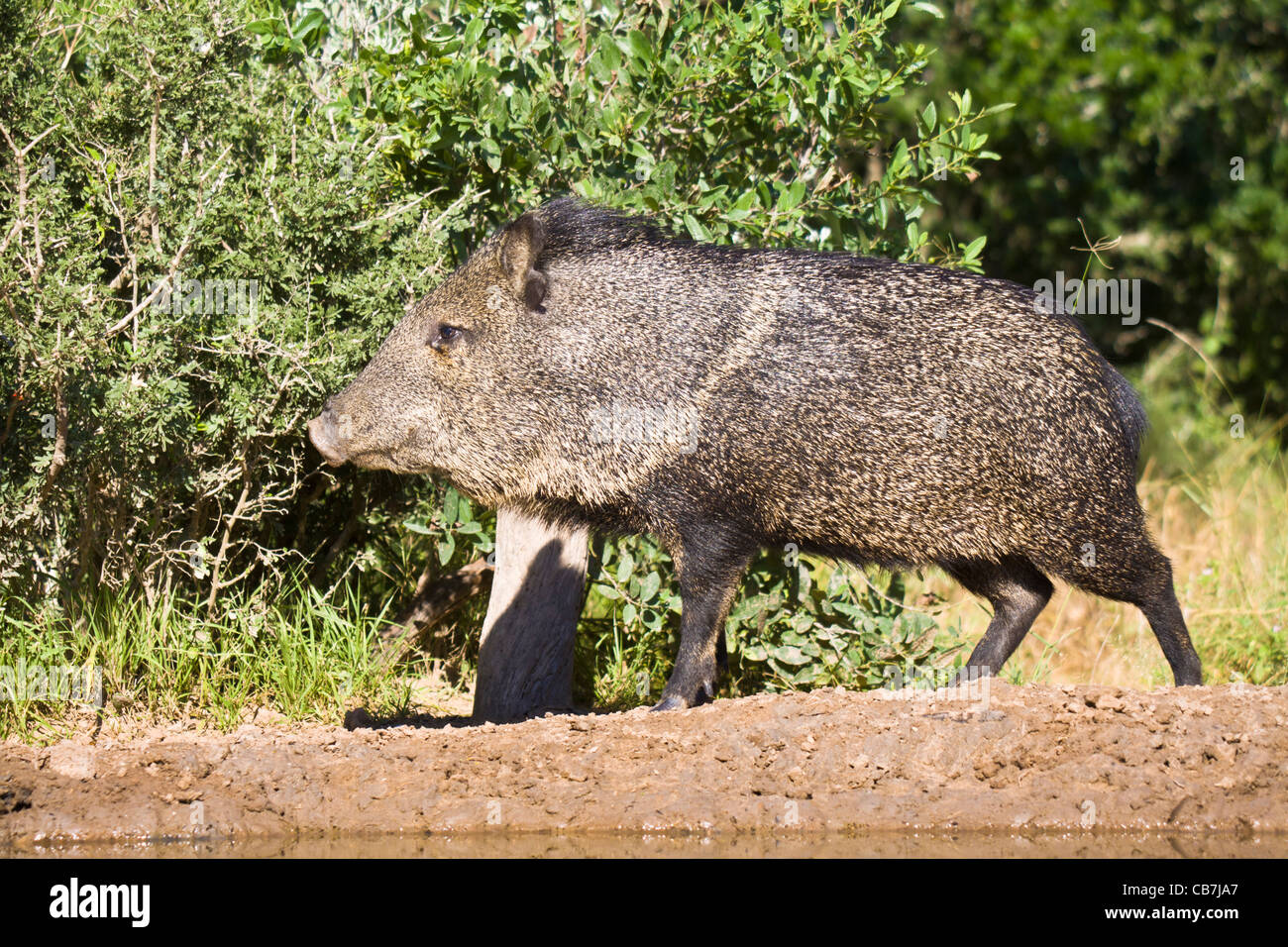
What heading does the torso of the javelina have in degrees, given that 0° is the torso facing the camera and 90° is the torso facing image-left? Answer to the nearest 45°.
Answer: approximately 90°
